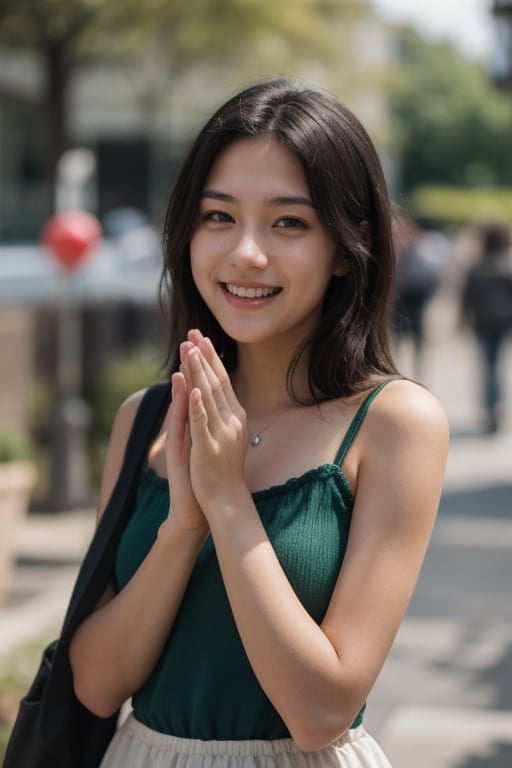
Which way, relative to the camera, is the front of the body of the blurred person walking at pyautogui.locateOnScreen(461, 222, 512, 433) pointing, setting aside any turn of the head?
away from the camera

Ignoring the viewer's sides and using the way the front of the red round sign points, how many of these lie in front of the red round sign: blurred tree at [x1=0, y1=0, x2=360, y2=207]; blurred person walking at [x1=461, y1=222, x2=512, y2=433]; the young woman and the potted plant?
2

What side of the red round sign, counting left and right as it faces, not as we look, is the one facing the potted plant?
front

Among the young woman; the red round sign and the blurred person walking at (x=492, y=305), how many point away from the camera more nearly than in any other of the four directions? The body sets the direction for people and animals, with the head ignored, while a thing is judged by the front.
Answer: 1

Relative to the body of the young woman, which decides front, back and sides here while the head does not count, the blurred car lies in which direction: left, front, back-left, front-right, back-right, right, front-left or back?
back-right

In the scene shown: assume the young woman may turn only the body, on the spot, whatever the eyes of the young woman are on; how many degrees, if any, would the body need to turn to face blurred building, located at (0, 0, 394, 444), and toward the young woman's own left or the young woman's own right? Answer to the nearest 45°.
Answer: approximately 135° to the young woman's own right

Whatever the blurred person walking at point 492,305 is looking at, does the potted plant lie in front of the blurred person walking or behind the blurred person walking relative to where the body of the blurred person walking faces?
behind

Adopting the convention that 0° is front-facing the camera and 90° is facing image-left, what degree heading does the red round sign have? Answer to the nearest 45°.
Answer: approximately 0°

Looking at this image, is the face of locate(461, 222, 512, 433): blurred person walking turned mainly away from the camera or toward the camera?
away from the camera

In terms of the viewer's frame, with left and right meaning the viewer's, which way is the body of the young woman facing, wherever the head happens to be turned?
facing the viewer and to the left of the viewer

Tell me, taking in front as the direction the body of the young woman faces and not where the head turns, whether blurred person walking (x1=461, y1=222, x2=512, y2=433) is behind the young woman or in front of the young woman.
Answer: behind
